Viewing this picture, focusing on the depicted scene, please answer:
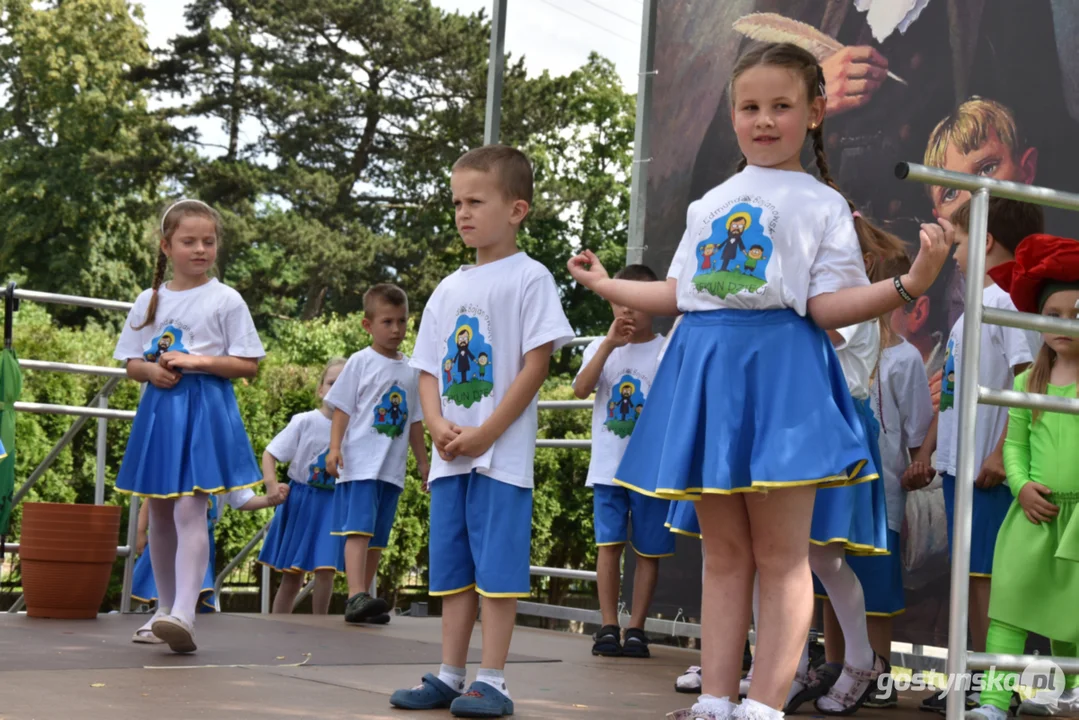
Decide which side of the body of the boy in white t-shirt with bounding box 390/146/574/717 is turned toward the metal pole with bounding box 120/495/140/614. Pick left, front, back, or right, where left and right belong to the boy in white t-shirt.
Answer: right

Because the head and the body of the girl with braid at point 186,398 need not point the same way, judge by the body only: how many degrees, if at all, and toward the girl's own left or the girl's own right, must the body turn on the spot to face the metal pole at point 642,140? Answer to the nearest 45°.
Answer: approximately 135° to the girl's own left

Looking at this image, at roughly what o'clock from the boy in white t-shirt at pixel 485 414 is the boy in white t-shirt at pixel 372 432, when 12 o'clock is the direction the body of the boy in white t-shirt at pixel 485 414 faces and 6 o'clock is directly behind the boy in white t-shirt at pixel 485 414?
the boy in white t-shirt at pixel 372 432 is roughly at 4 o'clock from the boy in white t-shirt at pixel 485 414.

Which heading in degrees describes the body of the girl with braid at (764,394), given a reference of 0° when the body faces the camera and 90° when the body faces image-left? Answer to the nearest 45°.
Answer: approximately 45°

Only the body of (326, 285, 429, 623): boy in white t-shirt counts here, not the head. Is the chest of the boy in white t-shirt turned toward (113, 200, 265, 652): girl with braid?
no

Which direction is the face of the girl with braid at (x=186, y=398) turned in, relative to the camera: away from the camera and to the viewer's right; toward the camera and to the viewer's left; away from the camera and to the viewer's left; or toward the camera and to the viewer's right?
toward the camera and to the viewer's right

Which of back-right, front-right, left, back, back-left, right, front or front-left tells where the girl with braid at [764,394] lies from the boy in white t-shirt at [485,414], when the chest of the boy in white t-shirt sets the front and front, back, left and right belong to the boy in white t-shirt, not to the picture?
left

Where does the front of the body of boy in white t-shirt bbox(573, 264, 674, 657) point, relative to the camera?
toward the camera

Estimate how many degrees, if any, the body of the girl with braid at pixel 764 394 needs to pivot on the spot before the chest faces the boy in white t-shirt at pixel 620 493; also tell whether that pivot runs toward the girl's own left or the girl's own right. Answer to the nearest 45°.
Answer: approximately 135° to the girl's own right

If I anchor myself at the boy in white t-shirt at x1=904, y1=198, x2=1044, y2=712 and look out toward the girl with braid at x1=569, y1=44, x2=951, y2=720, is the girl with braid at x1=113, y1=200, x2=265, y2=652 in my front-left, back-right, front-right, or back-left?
front-right

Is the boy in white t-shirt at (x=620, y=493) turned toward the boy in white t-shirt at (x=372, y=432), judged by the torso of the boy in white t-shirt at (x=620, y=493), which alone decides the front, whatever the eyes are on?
no

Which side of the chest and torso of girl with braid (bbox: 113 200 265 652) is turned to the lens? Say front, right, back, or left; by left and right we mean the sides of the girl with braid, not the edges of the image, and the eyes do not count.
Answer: front

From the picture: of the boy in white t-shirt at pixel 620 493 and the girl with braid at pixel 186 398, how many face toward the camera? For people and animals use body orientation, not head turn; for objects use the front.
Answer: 2

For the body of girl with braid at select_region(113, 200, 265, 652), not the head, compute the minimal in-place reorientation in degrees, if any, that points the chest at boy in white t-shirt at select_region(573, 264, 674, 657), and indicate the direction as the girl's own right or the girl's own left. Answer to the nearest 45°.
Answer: approximately 90° to the girl's own left

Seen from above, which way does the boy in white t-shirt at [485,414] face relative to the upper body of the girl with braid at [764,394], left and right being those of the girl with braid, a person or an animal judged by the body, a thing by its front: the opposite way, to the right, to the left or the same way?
the same way

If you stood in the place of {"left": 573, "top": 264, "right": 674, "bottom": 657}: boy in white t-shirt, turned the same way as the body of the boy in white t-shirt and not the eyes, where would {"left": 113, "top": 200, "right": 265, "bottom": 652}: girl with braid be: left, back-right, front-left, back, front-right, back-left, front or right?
front-right

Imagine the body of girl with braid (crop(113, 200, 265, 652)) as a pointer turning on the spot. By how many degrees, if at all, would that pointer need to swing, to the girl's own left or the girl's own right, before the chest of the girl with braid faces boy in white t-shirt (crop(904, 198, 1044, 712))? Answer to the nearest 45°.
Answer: approximately 45° to the girl's own left

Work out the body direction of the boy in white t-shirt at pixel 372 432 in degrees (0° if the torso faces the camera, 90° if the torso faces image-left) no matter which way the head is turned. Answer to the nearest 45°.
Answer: approximately 315°

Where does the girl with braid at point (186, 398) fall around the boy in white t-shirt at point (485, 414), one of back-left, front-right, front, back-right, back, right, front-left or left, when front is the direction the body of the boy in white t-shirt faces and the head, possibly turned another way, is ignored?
right

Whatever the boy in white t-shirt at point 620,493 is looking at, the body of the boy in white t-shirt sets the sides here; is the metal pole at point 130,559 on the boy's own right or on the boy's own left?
on the boy's own right
